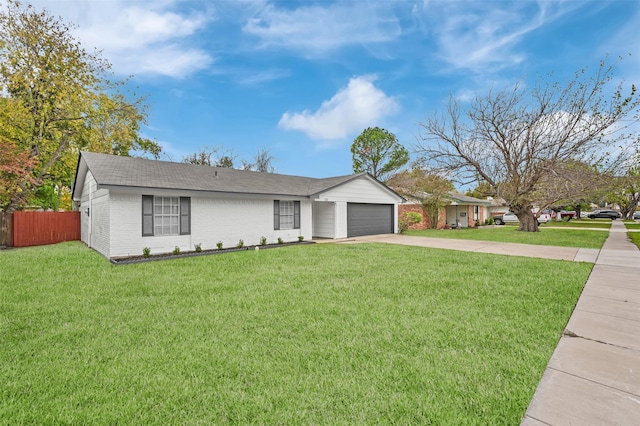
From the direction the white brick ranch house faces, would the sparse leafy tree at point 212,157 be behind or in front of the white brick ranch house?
behind

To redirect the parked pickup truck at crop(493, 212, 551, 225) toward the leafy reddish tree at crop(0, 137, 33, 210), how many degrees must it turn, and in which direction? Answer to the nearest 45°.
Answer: approximately 45° to its left

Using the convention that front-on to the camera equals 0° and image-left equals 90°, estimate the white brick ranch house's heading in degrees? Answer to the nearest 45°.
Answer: approximately 315°

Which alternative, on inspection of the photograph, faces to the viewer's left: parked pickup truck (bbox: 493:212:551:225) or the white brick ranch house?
the parked pickup truck

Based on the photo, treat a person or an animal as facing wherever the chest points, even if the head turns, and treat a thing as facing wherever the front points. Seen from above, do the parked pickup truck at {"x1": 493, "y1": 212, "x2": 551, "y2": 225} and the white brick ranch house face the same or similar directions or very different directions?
very different directions

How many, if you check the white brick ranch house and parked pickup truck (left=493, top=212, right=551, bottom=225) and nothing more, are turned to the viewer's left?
1

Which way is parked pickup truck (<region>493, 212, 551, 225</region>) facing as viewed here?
to the viewer's left
